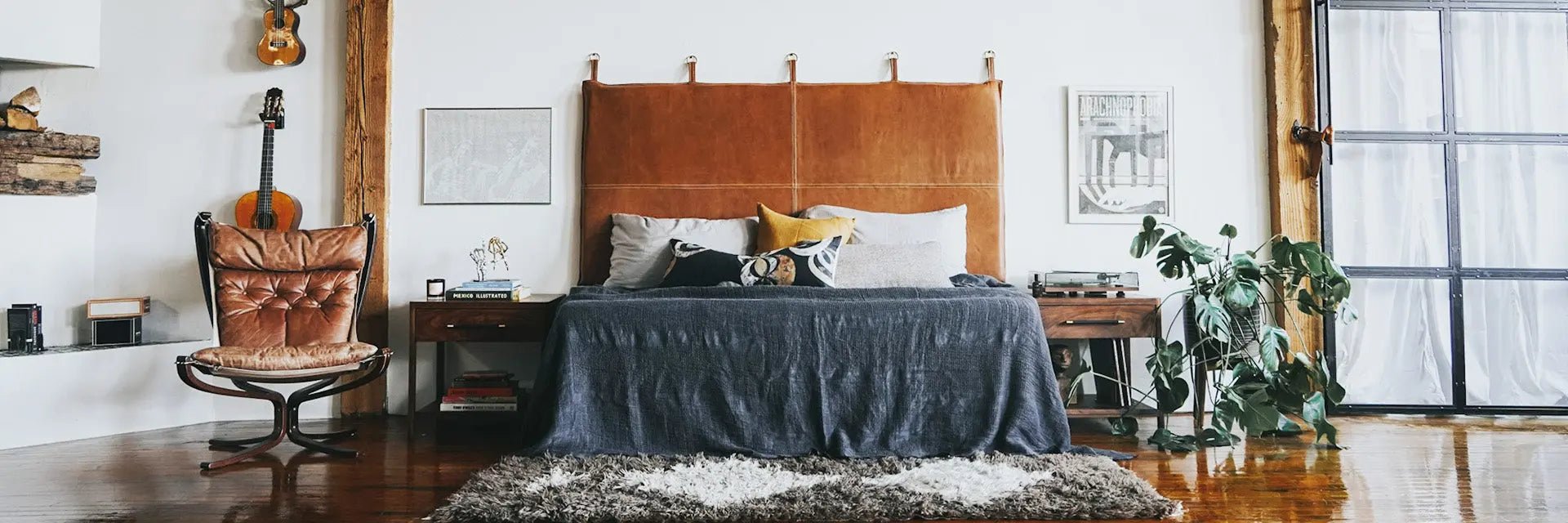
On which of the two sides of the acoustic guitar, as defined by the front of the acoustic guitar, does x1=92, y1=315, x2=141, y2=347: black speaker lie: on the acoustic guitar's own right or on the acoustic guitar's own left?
on the acoustic guitar's own right

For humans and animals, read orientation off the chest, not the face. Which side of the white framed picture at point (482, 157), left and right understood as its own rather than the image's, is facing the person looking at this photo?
front

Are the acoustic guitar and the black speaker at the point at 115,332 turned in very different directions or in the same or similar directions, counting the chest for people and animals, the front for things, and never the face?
same or similar directions

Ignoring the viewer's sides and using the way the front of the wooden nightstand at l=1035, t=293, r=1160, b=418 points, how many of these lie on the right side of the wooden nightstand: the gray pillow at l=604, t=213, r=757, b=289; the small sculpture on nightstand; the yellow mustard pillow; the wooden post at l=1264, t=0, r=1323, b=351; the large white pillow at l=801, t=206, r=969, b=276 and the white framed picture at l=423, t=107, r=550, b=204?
5

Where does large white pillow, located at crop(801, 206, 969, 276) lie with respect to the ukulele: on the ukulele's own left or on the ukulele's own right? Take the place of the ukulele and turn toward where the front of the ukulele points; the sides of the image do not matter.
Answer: on the ukulele's own left

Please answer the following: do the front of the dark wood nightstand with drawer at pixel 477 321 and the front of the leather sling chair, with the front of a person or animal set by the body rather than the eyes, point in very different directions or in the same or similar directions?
same or similar directions

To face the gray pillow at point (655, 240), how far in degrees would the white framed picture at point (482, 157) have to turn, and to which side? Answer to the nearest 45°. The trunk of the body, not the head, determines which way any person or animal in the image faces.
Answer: approximately 45° to its left

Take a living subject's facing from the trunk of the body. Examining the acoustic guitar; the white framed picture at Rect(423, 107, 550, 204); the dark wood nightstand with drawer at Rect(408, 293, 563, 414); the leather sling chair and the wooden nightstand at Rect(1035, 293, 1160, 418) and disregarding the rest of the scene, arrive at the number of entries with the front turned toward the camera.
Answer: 5

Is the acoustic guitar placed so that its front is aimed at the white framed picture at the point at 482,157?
no

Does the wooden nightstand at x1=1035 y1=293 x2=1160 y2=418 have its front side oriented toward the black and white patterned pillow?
no

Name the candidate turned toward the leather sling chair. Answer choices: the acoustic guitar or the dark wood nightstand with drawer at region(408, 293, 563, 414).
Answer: the acoustic guitar

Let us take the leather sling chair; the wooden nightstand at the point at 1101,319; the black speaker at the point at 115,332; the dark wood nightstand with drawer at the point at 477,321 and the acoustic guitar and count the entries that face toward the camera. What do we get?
5

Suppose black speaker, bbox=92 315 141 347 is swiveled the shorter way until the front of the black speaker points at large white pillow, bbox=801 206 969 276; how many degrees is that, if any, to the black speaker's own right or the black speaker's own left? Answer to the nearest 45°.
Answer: approximately 45° to the black speaker's own left

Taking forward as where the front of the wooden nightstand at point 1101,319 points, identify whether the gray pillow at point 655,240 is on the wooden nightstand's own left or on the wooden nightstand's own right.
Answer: on the wooden nightstand's own right

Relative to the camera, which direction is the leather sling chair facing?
toward the camera

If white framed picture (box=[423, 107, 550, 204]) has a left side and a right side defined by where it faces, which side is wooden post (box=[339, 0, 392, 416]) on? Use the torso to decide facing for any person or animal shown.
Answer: on its right

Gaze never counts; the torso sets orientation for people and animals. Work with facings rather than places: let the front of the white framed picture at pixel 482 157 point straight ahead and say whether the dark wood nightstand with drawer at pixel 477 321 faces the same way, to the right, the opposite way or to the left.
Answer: the same way

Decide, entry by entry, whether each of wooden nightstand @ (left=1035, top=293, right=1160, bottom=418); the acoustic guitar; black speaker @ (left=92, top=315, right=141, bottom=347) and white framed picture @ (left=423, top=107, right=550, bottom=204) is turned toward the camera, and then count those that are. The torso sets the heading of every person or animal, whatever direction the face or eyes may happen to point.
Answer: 4
